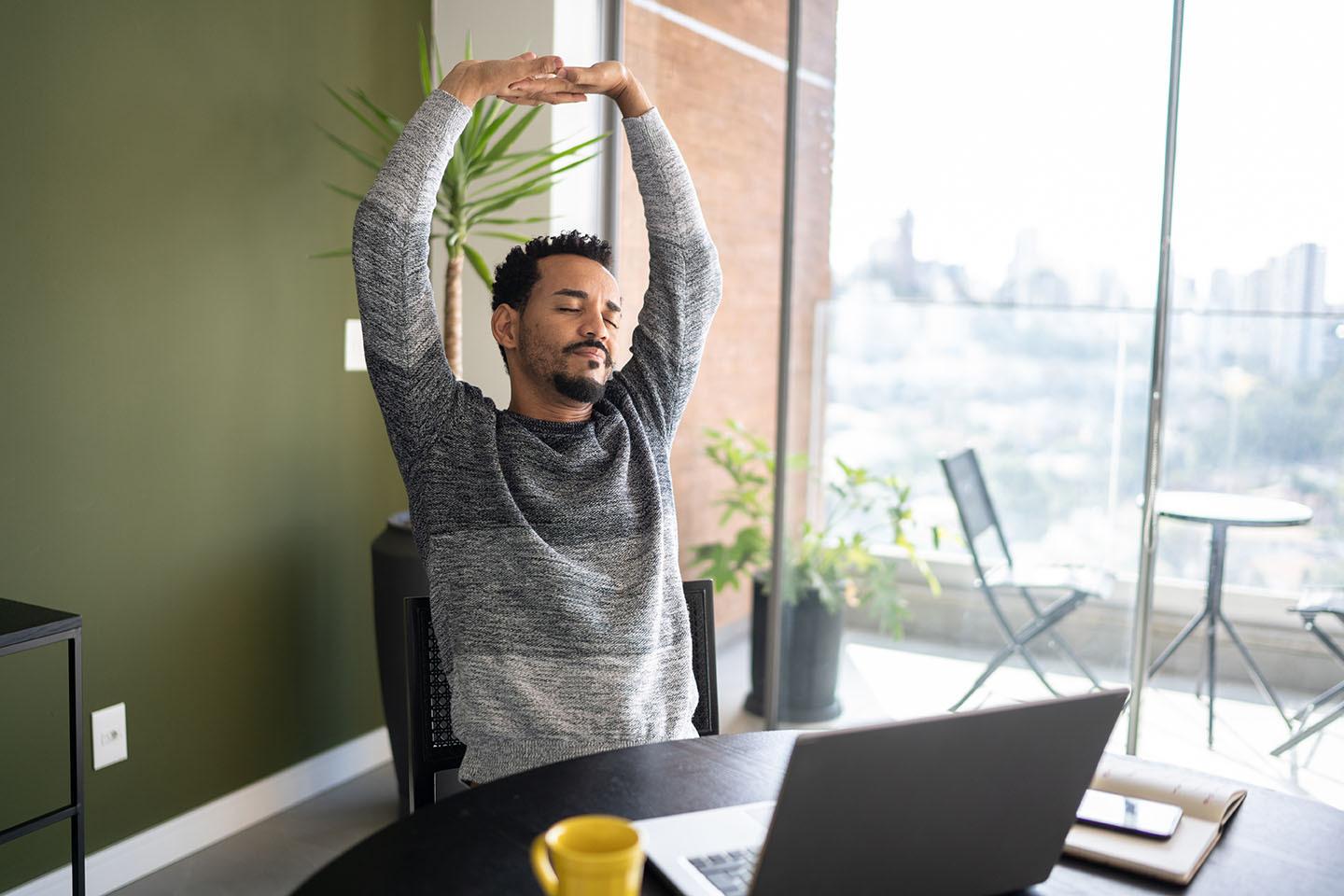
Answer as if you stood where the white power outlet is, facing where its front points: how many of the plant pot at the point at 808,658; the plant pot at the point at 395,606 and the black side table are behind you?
0

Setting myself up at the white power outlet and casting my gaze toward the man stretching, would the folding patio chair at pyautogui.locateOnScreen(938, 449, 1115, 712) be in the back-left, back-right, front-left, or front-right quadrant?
front-left

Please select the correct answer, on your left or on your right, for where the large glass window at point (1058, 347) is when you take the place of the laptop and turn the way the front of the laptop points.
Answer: on your right

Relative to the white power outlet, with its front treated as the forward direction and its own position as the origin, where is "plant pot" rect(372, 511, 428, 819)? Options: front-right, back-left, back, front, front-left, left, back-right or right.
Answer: front-left

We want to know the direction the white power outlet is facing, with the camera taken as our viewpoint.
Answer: facing the viewer and to the right of the viewer

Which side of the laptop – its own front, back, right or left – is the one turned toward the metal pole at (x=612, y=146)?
front

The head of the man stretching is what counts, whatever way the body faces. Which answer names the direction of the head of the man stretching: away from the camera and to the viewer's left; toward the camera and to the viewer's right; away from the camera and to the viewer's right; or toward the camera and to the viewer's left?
toward the camera and to the viewer's right

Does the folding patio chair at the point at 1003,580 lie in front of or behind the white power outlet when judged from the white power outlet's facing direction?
in front

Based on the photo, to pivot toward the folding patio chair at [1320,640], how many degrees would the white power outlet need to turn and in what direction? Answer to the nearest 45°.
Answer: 0° — it already faces it

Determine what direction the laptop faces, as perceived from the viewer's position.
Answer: facing away from the viewer and to the left of the viewer

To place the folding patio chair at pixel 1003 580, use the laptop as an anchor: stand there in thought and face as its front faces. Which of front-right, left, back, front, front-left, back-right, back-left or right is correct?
front-right

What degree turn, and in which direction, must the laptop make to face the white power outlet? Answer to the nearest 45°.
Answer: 0° — it already faces it
